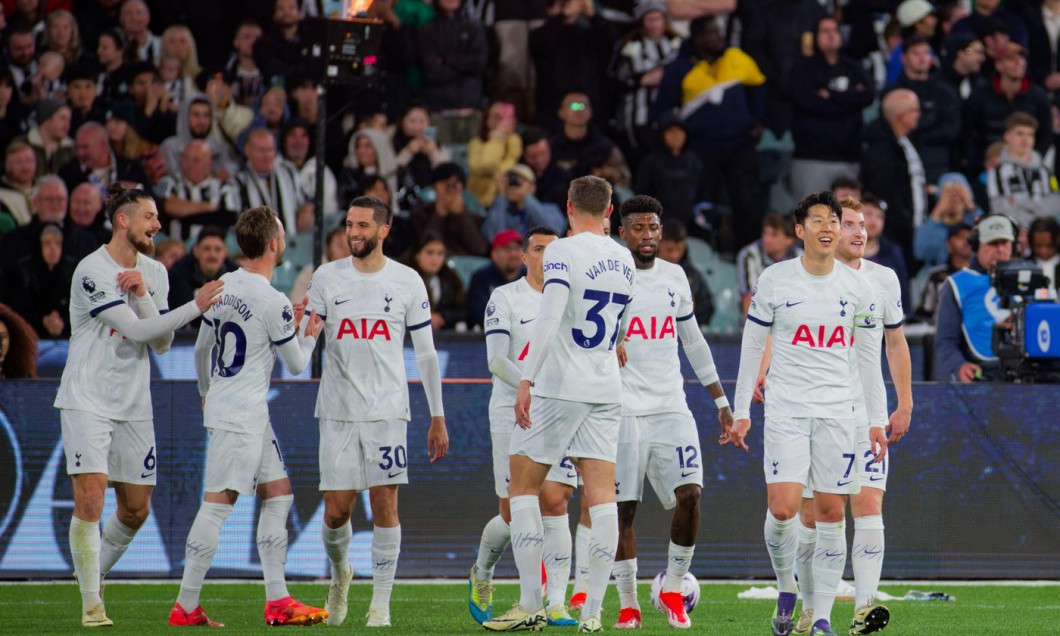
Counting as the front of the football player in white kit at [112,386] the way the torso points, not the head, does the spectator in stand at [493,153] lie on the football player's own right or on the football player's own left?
on the football player's own left

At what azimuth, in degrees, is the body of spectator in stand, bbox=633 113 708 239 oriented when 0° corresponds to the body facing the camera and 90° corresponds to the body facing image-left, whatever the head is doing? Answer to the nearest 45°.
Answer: approximately 0°

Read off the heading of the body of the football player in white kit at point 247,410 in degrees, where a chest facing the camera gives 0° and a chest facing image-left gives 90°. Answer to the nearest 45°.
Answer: approximately 225°

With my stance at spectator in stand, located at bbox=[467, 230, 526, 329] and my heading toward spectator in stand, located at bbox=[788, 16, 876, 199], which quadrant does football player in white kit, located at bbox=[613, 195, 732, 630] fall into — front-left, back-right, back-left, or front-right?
back-right

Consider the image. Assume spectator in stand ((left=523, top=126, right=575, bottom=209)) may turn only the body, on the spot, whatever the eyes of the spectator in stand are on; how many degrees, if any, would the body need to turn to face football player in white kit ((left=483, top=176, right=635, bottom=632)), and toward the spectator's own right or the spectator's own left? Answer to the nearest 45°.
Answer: approximately 45° to the spectator's own left

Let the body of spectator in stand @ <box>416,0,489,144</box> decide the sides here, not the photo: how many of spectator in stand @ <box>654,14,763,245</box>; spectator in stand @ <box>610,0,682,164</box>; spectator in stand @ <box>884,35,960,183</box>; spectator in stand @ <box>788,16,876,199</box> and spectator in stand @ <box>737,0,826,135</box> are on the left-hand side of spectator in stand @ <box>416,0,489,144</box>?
5

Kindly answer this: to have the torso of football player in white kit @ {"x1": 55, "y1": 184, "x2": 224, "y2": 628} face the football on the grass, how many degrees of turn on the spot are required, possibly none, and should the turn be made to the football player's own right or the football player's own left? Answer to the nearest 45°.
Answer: approximately 45° to the football player's own left

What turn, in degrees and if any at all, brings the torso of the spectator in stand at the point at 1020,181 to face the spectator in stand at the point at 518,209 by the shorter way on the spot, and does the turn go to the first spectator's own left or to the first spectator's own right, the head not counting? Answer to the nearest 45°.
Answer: approximately 45° to the first spectator's own right

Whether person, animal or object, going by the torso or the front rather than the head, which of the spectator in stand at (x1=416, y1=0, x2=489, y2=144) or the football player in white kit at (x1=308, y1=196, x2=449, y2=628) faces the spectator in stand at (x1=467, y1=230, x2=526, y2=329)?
the spectator in stand at (x1=416, y1=0, x2=489, y2=144)

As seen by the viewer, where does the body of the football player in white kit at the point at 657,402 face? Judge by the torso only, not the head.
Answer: toward the camera

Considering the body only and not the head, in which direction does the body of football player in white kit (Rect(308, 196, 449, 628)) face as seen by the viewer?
toward the camera

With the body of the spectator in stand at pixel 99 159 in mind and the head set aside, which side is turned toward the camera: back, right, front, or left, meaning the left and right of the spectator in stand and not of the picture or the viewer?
front
